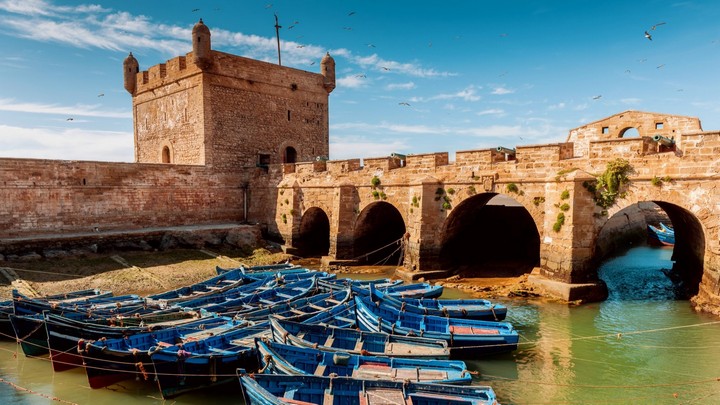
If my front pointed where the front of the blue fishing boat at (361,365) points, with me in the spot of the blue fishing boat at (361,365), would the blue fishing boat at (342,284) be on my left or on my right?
on my right

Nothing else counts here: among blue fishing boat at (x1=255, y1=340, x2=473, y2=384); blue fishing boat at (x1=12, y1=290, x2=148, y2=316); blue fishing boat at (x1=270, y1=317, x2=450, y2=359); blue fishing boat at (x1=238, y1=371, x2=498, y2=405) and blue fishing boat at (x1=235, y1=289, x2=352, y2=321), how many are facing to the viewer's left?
4

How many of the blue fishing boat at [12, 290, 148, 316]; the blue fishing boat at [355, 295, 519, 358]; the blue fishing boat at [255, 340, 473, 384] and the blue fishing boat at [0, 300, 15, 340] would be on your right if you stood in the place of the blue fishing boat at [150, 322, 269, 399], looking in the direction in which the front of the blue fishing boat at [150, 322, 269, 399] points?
2

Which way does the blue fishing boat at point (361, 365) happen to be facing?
to the viewer's left

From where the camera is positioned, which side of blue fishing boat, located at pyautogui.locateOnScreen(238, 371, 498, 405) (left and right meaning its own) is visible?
left

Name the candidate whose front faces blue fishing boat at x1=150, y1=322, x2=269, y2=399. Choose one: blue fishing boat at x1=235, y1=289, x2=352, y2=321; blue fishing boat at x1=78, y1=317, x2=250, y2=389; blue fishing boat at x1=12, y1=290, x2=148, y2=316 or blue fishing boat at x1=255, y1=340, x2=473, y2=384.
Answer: blue fishing boat at x1=255, y1=340, x2=473, y2=384

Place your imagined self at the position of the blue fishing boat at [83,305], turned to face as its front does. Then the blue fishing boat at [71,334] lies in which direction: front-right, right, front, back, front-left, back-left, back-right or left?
left

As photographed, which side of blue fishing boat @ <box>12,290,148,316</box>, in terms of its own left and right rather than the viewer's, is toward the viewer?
left

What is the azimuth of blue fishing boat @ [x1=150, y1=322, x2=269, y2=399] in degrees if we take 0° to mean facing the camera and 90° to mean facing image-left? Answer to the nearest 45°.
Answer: approximately 45°

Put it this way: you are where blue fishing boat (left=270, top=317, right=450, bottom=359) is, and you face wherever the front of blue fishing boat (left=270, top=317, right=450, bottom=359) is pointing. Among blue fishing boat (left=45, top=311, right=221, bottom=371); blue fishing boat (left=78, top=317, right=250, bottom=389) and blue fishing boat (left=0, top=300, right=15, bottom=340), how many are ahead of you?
3

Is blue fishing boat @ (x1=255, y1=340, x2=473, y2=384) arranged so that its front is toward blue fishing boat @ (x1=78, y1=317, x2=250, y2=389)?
yes

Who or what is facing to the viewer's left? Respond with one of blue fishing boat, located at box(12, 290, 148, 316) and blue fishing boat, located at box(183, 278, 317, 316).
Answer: blue fishing boat, located at box(12, 290, 148, 316)
